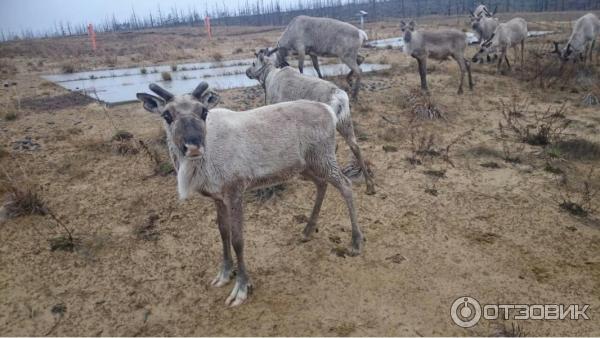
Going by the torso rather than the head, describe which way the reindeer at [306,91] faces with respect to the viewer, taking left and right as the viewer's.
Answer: facing away from the viewer and to the left of the viewer

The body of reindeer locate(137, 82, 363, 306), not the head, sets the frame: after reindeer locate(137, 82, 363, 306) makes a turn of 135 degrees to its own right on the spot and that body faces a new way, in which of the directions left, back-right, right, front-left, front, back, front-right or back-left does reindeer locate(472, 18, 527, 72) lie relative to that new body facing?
front-right

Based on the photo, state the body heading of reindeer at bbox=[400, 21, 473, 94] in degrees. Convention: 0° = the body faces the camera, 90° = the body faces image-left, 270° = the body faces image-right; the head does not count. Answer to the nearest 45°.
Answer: approximately 90°

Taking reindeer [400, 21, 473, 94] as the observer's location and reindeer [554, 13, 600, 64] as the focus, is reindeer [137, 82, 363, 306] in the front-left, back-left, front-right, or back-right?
back-right

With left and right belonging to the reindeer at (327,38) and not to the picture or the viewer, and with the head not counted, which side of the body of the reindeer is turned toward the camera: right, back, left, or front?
left

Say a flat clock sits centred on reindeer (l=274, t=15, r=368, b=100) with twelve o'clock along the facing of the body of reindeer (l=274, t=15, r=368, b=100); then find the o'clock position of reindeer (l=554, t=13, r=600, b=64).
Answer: reindeer (l=554, t=13, r=600, b=64) is roughly at 5 o'clock from reindeer (l=274, t=15, r=368, b=100).

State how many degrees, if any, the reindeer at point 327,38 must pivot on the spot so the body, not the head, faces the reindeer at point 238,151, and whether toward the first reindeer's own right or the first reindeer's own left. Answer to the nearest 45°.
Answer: approximately 90° to the first reindeer's own left

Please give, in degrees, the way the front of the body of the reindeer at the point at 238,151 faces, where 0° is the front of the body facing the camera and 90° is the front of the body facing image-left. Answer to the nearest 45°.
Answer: approximately 45°

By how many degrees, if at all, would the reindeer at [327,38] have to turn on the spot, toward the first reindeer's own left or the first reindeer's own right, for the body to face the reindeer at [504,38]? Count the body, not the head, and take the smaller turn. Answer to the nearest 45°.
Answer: approximately 135° to the first reindeer's own right

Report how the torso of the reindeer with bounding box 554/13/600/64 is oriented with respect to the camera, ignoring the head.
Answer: to the viewer's left

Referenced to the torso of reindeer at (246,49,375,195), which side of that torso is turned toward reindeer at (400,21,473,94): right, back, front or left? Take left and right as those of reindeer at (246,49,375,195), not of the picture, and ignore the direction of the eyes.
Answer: right
